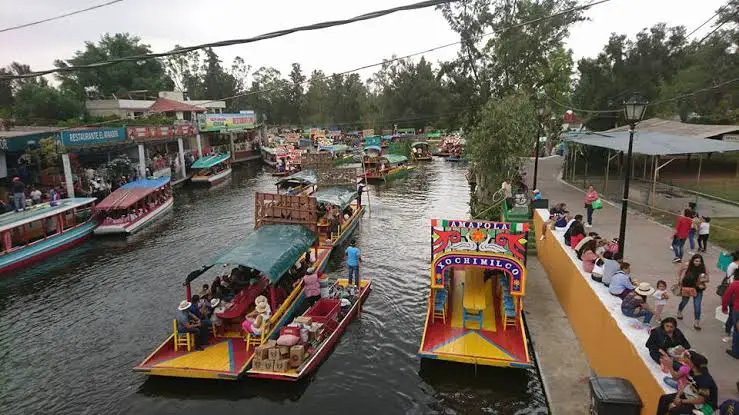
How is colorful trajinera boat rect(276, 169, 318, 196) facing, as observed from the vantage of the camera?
facing the viewer and to the left of the viewer

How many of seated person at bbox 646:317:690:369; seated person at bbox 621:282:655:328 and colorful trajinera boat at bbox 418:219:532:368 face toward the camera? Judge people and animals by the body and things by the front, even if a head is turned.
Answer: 2

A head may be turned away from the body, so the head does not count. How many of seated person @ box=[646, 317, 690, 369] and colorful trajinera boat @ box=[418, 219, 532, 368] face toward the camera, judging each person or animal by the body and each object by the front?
2

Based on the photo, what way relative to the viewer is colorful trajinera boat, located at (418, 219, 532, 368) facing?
toward the camera

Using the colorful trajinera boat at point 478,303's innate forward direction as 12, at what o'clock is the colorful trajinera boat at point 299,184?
the colorful trajinera boat at point 299,184 is roughly at 5 o'clock from the colorful trajinera boat at point 478,303.

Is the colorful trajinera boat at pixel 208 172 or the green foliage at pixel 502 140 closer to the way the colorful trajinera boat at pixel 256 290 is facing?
the green foliage

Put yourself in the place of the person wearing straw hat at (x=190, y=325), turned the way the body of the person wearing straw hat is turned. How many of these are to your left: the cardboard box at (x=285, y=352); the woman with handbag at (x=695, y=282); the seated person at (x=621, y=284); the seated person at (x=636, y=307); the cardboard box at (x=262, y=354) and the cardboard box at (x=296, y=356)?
0

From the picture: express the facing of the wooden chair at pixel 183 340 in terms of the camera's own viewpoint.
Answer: facing to the right of the viewer

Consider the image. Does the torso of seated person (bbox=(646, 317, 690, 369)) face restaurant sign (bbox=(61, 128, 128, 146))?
no

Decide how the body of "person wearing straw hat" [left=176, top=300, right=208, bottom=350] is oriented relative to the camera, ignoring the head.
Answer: to the viewer's right

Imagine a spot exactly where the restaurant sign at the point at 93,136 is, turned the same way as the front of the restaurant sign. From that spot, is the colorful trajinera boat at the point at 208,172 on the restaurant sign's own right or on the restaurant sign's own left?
on the restaurant sign's own left

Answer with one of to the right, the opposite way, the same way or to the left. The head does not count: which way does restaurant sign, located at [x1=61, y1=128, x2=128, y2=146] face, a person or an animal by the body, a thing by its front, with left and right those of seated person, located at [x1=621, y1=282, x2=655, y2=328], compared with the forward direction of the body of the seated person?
the same way
